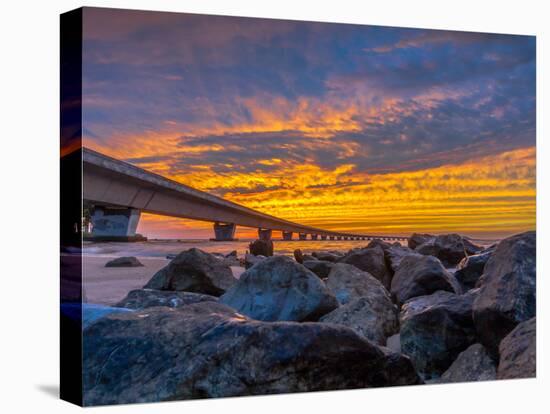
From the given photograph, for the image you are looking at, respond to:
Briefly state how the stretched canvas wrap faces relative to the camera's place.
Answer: facing the viewer and to the right of the viewer
